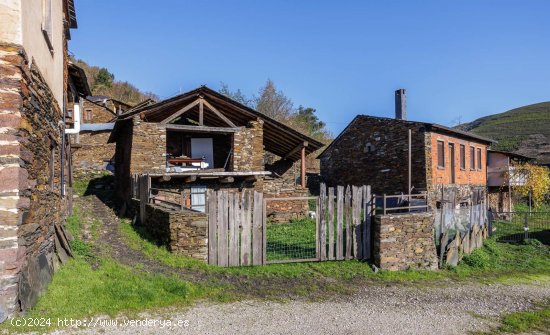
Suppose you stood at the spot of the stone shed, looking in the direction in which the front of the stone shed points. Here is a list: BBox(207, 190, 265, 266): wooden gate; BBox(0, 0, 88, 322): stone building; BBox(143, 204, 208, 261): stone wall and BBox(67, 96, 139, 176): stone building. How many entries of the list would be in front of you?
3

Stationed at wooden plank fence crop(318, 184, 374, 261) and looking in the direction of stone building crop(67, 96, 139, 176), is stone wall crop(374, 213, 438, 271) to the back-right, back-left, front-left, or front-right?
back-right

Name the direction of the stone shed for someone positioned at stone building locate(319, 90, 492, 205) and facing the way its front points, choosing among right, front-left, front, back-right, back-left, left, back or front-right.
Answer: right

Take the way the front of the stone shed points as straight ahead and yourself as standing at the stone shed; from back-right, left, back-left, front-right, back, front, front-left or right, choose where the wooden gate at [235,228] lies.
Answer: front

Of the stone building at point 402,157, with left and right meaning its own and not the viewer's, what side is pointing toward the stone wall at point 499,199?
left

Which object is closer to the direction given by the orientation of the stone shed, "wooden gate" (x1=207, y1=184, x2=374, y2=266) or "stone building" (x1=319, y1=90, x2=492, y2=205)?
the wooden gate

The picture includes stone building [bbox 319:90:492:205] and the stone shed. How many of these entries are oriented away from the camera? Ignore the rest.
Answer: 0

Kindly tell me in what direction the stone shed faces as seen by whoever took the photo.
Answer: facing the viewer

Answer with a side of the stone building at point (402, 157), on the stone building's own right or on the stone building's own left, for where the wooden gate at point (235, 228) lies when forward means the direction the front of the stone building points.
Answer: on the stone building's own right

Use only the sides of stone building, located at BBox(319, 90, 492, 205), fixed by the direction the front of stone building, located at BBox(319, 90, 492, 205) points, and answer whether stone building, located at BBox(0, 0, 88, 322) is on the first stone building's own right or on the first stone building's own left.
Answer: on the first stone building's own right
